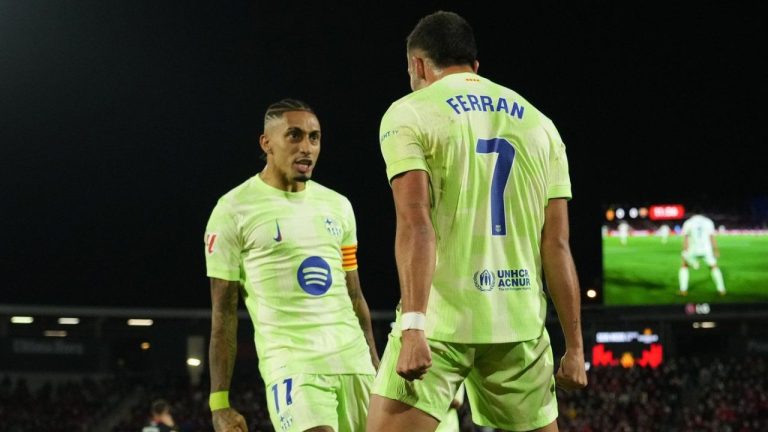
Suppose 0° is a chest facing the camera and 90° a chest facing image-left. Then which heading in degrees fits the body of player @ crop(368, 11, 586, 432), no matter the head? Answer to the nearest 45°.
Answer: approximately 135°

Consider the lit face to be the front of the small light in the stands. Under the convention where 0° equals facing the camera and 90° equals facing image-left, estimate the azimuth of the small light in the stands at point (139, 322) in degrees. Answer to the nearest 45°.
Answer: approximately 0°

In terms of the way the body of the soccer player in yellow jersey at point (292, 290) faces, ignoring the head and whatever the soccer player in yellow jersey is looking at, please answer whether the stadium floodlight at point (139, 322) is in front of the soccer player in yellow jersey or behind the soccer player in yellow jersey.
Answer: behind

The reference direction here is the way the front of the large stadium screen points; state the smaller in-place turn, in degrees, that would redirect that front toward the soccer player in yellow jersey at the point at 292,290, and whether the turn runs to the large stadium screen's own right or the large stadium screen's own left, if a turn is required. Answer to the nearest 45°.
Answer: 0° — it already faces them

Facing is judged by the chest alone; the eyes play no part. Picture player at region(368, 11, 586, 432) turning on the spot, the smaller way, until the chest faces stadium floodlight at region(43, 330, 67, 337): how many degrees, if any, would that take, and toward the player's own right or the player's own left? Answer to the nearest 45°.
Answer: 0° — they already face it

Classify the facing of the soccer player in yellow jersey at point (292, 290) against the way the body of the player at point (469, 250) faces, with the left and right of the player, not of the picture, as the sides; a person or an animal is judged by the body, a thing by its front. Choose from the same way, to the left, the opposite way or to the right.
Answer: the opposite way

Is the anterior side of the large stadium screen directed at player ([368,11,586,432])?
yes
